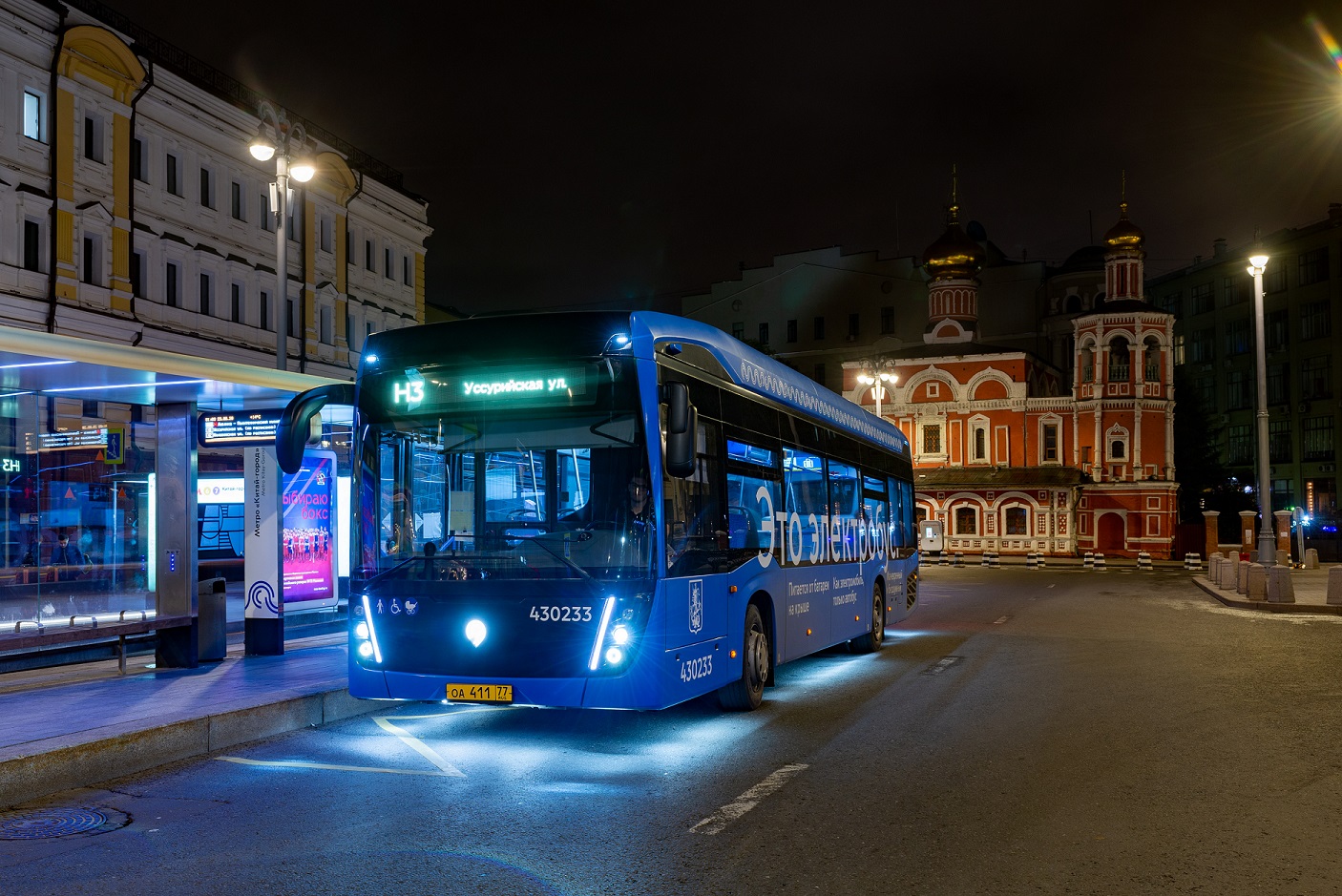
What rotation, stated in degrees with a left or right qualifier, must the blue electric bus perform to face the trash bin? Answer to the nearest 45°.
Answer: approximately 90° to its right

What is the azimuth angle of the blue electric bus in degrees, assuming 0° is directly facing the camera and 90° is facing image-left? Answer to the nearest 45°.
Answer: approximately 45°

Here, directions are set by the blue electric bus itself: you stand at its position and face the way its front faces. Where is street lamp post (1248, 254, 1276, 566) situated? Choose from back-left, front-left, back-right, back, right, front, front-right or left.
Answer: back

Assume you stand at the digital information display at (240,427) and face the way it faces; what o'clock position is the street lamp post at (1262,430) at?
The street lamp post is roughly at 8 o'clock from the digital information display.

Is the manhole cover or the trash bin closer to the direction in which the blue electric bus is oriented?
the manhole cover

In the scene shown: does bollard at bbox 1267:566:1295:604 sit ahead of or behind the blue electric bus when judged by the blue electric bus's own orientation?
behind
